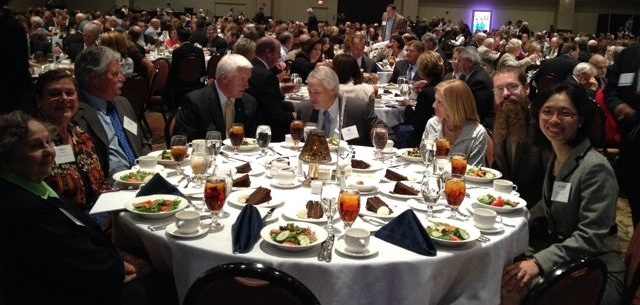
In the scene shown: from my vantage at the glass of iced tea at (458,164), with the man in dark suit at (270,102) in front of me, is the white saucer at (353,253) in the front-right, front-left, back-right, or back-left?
back-left

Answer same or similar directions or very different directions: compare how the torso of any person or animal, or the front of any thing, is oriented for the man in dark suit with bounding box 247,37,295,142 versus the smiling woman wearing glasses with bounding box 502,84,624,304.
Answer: very different directions

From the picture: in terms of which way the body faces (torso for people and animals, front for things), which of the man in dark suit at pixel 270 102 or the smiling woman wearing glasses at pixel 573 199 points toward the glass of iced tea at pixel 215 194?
the smiling woman wearing glasses

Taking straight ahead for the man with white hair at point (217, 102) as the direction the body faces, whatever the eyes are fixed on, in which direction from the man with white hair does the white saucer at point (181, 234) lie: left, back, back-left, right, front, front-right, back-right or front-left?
front-right
